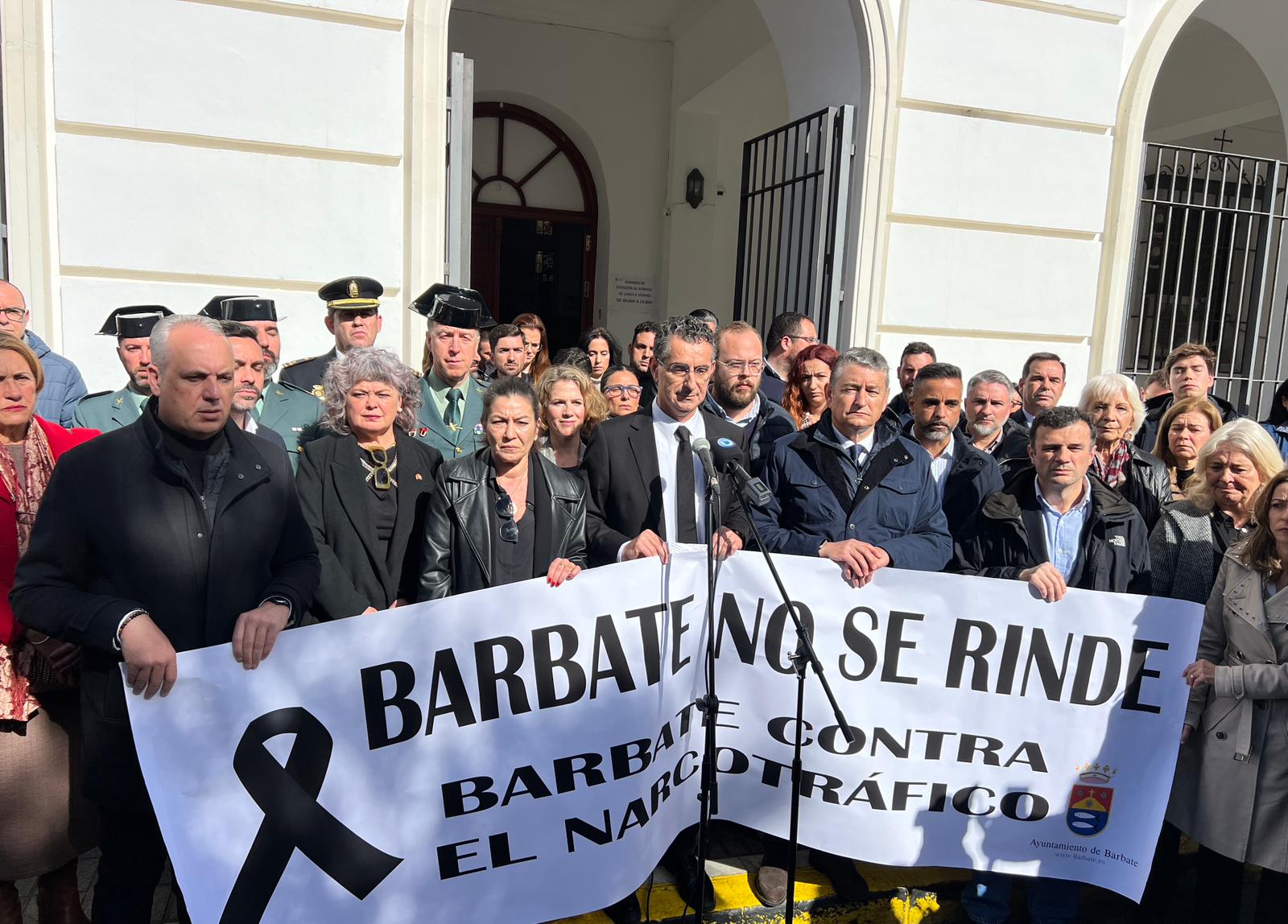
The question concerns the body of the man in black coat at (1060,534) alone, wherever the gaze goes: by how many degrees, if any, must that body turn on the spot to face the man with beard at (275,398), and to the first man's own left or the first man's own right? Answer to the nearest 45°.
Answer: approximately 90° to the first man's own right

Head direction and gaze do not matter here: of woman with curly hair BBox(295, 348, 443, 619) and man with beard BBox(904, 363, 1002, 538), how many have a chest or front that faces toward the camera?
2

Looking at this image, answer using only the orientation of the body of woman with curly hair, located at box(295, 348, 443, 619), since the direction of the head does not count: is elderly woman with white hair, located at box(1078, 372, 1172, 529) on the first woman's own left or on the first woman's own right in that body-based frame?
on the first woman's own left

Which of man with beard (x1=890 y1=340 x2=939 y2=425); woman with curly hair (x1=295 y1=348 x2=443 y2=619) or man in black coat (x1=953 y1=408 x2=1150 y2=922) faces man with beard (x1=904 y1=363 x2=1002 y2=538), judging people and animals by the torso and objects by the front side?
man with beard (x1=890 y1=340 x2=939 y2=425)

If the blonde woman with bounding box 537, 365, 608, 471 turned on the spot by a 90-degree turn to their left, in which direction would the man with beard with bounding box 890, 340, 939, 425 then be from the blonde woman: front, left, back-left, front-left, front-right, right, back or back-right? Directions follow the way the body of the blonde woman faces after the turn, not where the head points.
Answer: front-left

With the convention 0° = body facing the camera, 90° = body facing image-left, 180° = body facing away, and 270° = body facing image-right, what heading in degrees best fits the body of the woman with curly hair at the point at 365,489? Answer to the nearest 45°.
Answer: approximately 0°

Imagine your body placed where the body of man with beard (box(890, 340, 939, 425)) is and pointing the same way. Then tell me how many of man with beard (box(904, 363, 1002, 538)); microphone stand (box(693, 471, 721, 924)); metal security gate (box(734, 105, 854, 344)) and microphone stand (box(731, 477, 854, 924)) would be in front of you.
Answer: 3

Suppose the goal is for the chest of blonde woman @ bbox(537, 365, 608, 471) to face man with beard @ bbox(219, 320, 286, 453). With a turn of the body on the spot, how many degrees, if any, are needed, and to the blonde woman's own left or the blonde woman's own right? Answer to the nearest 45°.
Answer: approximately 90° to the blonde woman's own right

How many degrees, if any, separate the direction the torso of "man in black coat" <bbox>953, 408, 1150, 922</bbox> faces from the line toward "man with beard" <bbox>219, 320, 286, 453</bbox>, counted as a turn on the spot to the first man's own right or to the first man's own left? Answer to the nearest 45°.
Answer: approximately 90° to the first man's own right
